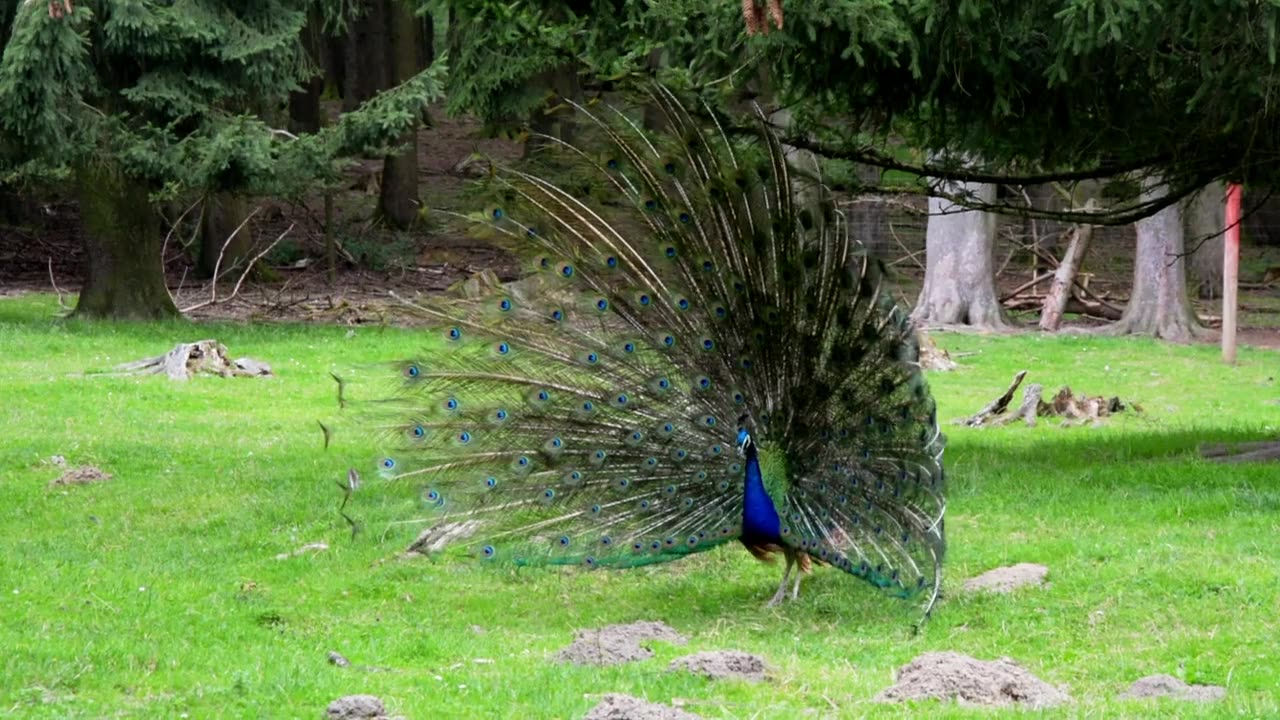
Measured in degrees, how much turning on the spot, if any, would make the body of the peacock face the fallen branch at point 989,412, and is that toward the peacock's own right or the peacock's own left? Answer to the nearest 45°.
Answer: approximately 180°

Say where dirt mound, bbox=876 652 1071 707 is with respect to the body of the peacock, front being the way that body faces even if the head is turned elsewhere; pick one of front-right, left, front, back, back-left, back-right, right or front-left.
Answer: left

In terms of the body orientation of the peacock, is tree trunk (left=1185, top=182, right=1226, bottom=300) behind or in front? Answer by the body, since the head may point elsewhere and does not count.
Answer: behind

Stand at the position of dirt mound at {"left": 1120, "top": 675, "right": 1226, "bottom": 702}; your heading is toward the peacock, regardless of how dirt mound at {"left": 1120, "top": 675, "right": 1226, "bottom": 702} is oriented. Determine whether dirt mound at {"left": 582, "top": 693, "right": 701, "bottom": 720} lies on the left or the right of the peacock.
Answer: left

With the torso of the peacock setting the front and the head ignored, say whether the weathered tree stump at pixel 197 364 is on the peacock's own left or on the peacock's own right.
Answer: on the peacock's own right

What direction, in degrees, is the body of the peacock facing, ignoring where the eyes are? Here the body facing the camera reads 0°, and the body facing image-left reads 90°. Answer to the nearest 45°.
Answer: approximately 45°
